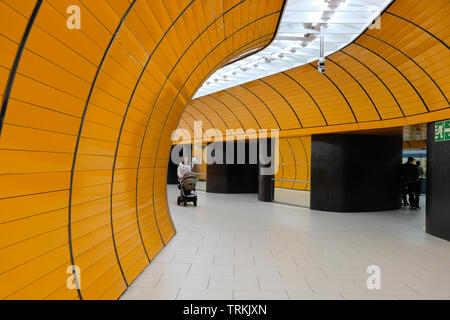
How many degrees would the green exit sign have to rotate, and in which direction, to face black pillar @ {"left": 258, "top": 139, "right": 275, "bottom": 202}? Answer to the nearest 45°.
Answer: approximately 90° to its right

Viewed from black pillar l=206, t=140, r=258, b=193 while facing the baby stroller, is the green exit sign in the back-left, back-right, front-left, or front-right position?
front-left

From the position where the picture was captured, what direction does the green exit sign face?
facing the viewer and to the left of the viewer

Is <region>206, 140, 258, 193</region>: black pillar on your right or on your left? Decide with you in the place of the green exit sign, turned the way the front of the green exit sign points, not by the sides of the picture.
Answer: on your right

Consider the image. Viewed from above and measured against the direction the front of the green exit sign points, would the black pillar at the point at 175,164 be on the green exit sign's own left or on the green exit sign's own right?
on the green exit sign's own right
